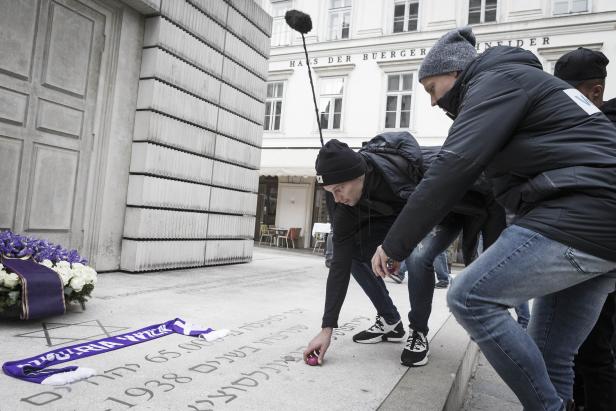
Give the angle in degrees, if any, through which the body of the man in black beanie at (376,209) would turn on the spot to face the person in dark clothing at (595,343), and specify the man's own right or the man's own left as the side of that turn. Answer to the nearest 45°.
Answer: approximately 135° to the man's own left

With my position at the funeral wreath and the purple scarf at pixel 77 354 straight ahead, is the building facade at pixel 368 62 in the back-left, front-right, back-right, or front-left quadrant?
back-left

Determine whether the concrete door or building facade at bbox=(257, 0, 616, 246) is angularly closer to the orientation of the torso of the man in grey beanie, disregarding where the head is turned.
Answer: the concrete door

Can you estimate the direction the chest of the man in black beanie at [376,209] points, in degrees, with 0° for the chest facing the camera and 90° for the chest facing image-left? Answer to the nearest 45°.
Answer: approximately 45°

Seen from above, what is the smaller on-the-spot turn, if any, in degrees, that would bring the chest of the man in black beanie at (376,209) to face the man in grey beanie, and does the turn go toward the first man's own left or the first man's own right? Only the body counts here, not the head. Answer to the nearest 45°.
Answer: approximately 90° to the first man's own left

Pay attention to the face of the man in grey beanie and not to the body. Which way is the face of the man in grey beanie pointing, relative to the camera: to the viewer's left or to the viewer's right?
to the viewer's left

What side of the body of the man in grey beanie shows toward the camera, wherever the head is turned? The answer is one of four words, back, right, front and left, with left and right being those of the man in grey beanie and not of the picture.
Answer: left
